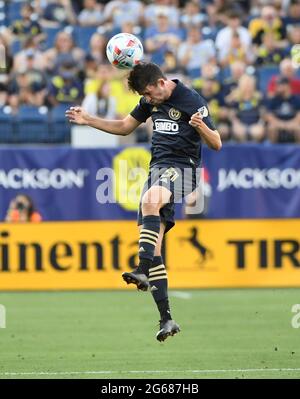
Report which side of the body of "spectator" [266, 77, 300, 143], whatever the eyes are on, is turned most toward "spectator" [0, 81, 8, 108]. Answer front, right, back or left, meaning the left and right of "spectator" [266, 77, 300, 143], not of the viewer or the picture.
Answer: right

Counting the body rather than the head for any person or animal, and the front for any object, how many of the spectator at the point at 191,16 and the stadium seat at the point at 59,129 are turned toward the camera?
2

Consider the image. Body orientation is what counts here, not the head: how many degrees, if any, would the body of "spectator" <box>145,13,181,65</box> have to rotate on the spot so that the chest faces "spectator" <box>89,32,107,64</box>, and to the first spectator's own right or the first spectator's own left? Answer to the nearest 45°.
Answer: approximately 45° to the first spectator's own right

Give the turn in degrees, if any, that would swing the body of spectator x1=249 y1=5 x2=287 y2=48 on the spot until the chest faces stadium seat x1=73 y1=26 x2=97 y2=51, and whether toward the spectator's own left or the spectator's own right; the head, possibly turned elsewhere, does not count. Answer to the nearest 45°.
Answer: approximately 90° to the spectator's own right

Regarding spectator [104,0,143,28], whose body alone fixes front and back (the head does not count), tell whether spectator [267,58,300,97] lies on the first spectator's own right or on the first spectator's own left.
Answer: on the first spectator's own left

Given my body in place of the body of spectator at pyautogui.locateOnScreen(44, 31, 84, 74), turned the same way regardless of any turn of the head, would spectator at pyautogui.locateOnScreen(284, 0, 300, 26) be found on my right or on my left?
on my left
